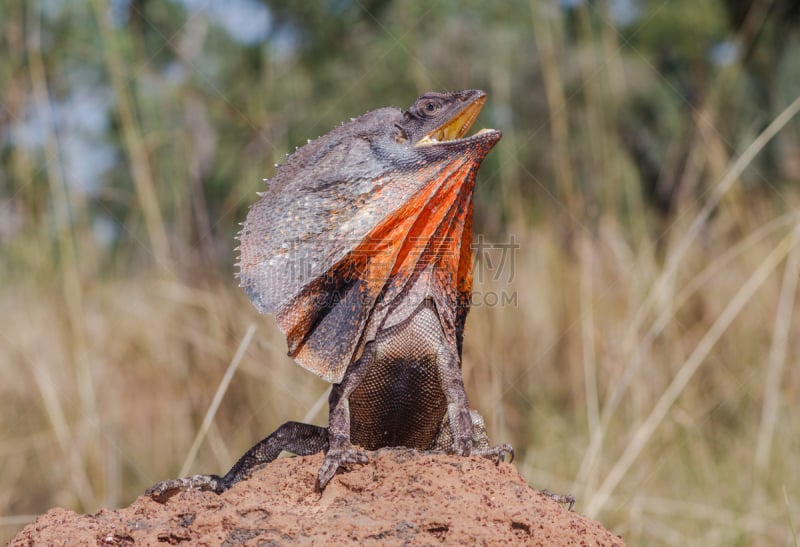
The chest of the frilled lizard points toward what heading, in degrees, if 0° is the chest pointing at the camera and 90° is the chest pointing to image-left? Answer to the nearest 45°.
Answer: approximately 315°
